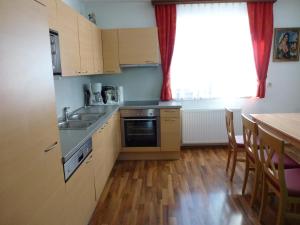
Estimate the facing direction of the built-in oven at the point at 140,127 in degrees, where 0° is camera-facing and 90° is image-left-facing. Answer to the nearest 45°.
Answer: approximately 0°

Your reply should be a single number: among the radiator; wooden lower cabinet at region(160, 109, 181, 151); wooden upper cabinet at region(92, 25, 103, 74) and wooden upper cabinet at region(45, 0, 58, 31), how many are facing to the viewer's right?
2

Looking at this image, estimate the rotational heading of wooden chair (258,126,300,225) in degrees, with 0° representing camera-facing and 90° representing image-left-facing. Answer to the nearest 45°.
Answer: approximately 225°

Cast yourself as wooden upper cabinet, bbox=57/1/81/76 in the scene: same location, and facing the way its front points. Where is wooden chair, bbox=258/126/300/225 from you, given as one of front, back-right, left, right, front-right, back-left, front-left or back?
front

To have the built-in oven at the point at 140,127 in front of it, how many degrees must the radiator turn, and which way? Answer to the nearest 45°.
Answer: approximately 45° to its right

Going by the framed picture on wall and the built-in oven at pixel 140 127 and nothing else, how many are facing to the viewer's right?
0

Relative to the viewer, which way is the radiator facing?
toward the camera

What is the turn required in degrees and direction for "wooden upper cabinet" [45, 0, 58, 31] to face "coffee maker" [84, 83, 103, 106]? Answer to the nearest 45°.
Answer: approximately 90° to its left

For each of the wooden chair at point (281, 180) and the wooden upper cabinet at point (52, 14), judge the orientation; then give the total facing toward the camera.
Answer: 0

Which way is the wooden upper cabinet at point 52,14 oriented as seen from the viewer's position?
to the viewer's right

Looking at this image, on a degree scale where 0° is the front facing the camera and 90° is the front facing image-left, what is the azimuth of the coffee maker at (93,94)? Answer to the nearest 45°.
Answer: approximately 315°

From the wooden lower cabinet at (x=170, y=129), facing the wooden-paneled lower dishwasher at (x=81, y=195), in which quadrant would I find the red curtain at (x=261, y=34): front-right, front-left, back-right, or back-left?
back-left

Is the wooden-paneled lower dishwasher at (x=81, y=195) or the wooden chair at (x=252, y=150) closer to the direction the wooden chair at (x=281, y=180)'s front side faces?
the wooden chair

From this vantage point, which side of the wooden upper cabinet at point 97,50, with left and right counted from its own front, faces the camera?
right

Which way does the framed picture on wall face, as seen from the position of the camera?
facing the viewer

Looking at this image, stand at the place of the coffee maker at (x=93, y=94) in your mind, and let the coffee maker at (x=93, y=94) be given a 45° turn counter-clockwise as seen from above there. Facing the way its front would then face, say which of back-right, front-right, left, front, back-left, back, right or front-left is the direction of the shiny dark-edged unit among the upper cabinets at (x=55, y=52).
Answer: right

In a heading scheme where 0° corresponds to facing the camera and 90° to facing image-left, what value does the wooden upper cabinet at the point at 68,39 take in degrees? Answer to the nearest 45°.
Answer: approximately 315°
